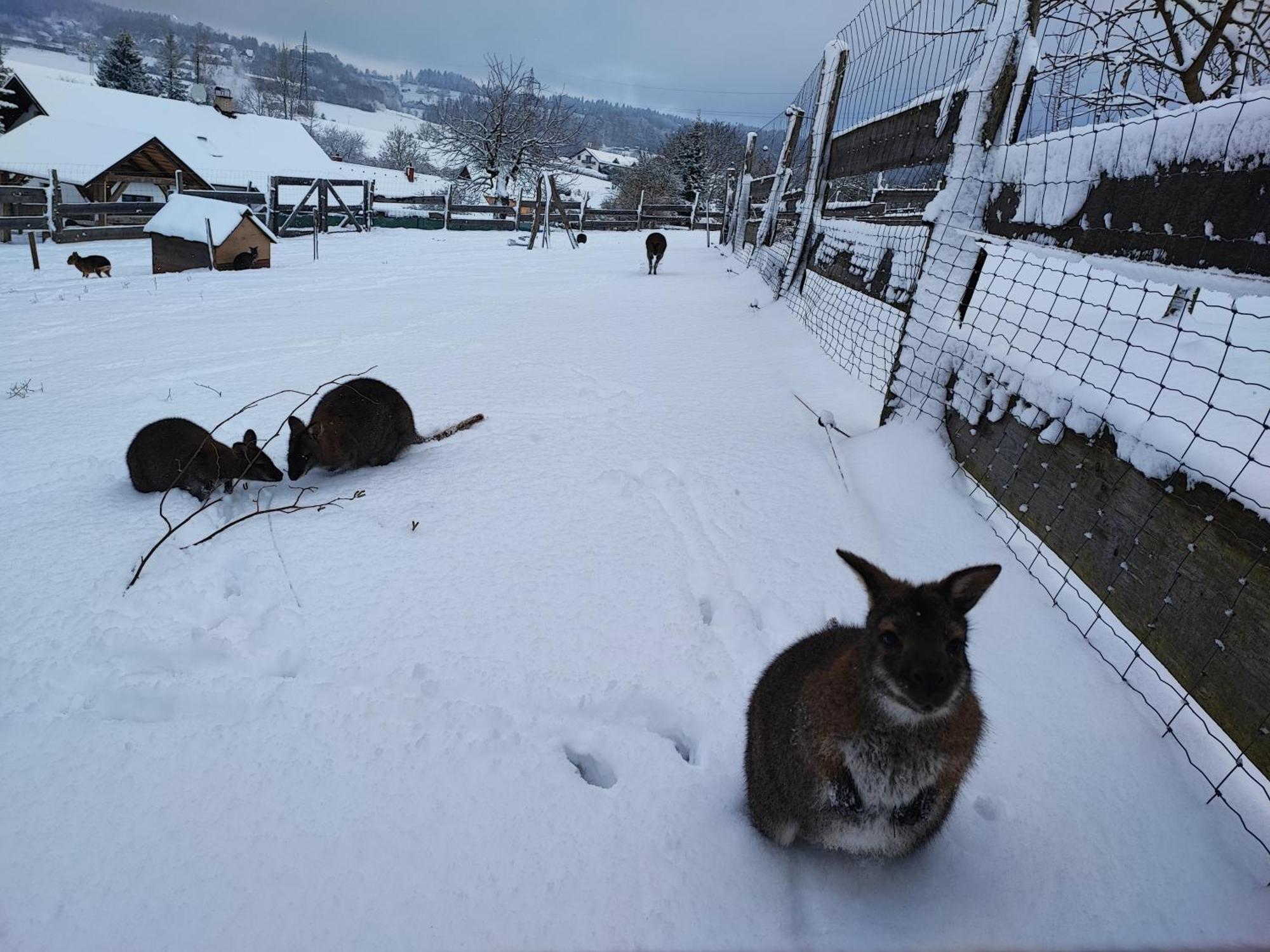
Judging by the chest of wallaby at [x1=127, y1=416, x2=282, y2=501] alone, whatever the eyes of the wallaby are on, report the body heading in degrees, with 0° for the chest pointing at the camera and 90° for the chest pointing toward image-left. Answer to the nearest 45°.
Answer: approximately 270°

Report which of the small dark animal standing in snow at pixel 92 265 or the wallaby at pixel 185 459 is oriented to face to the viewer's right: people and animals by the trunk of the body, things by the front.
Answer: the wallaby

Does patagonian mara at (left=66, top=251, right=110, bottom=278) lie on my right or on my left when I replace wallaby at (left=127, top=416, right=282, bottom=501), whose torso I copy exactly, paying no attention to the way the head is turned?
on my left

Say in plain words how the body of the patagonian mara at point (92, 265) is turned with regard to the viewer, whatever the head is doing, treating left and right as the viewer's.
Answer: facing to the left of the viewer
